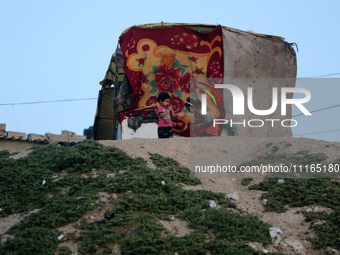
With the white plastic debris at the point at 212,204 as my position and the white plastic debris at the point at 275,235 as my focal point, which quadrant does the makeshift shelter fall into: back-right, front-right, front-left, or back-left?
back-left

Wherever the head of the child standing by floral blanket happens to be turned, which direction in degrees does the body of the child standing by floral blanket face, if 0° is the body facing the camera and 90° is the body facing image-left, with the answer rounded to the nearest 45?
approximately 315°

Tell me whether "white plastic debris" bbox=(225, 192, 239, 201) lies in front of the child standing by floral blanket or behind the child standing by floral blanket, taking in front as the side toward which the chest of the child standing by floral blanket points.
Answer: in front

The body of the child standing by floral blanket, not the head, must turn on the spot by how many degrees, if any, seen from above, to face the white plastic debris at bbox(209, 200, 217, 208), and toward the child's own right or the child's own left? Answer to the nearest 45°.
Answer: approximately 45° to the child's own right
